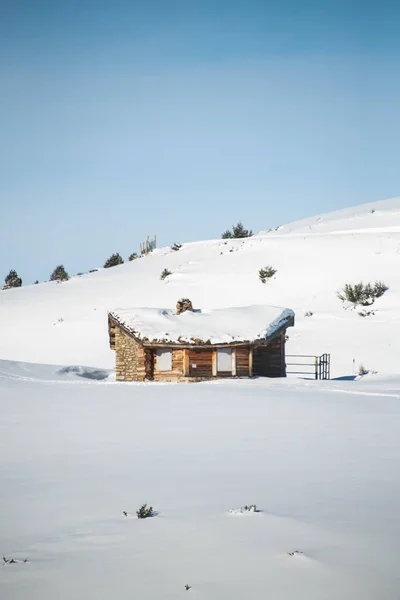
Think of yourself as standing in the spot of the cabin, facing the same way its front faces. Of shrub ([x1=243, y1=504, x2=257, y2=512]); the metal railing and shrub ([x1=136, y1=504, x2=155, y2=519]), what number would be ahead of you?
2

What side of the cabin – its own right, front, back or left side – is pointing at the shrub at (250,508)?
front

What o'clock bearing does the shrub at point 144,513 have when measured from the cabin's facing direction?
The shrub is roughly at 12 o'clock from the cabin.

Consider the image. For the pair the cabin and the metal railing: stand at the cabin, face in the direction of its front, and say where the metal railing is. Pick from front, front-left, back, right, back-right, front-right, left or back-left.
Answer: back-left

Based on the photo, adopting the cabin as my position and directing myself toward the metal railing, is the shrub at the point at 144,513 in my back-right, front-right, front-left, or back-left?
back-right

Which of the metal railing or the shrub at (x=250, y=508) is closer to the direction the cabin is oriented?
the shrub

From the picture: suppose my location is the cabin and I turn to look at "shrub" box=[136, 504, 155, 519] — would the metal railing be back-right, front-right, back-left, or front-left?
back-left

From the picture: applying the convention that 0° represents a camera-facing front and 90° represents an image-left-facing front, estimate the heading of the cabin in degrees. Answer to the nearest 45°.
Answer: approximately 0°
